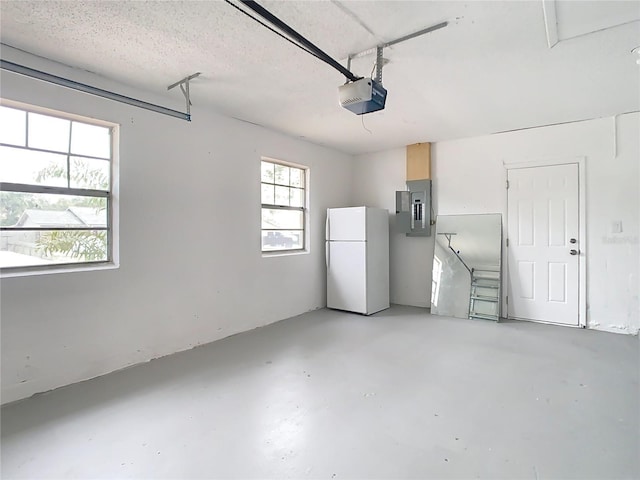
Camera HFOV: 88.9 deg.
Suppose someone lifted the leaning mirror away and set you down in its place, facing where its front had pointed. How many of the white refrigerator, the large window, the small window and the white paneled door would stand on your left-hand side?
1

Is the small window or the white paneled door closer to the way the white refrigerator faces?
the small window

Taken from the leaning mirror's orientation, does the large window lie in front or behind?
in front

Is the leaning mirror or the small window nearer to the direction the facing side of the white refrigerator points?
the small window

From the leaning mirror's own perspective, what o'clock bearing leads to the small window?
The small window is roughly at 2 o'clock from the leaning mirror.

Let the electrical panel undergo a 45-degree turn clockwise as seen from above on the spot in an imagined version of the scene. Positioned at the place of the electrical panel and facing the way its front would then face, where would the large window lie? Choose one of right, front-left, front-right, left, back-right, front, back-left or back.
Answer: front

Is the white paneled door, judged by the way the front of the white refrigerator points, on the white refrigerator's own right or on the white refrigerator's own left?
on the white refrigerator's own left

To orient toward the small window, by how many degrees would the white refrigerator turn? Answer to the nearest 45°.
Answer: approximately 45° to its right

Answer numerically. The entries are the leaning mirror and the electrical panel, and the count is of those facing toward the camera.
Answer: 2

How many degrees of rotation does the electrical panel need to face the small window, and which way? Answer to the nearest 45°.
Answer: approximately 45° to its right

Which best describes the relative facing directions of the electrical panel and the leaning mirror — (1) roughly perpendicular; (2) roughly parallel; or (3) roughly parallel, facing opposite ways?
roughly parallel

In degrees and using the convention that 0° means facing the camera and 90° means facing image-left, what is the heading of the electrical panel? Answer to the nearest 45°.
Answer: approximately 0°

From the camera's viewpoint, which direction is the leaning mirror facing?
toward the camera

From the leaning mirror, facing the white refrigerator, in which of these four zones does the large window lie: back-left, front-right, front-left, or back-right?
front-left

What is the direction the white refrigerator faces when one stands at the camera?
facing the viewer and to the left of the viewer

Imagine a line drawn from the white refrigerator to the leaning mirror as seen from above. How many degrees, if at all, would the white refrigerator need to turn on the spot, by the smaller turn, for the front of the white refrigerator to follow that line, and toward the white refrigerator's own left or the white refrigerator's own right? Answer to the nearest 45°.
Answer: approximately 135° to the white refrigerator's own left

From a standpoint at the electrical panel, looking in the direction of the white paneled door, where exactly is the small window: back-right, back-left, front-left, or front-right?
back-right
